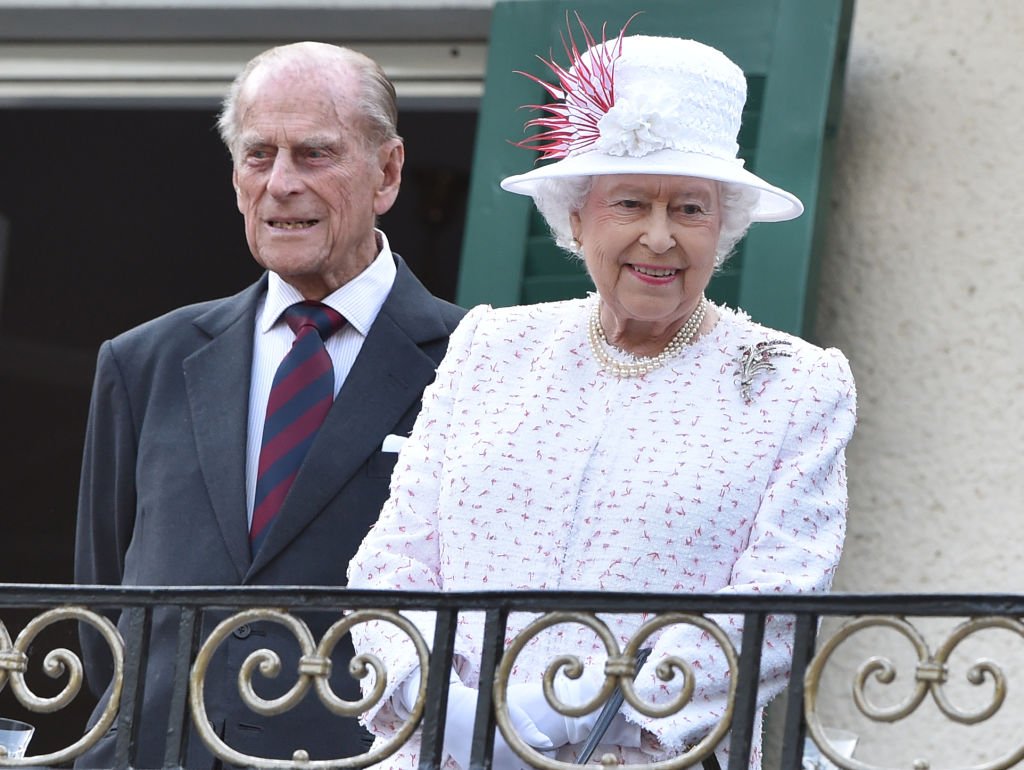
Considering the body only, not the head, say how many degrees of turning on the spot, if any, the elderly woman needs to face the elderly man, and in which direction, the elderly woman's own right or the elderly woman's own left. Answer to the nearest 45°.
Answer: approximately 135° to the elderly woman's own right

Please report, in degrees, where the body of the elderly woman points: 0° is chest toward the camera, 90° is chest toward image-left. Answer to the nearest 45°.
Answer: approximately 0°

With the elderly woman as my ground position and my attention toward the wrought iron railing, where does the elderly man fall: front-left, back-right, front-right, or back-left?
back-right
